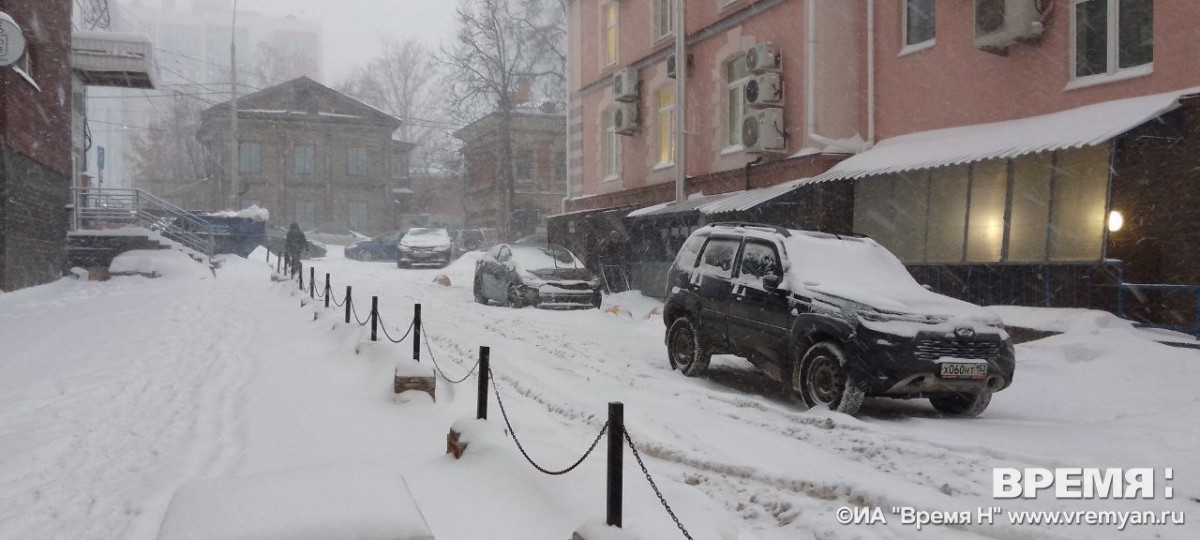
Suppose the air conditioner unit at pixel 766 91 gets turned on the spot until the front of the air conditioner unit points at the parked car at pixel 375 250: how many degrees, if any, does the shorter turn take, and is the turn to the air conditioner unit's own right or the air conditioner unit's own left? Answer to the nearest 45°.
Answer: approximately 90° to the air conditioner unit's own right

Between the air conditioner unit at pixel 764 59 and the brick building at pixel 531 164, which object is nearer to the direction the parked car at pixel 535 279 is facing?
the air conditioner unit

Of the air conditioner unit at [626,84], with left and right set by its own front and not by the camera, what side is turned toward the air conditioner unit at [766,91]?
left

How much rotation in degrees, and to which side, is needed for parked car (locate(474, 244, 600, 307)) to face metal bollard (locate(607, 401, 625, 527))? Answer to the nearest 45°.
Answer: approximately 45° to its right

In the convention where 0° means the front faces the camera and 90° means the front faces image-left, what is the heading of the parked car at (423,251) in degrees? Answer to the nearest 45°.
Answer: approximately 0°

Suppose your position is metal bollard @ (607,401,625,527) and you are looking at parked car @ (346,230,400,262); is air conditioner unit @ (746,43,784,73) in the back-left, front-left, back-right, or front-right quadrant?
front-right

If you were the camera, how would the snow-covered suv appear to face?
facing the viewer and to the right of the viewer

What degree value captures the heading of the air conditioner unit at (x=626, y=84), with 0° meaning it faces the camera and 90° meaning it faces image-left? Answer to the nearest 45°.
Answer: approximately 45°

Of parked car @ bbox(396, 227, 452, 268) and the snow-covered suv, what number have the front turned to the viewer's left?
0

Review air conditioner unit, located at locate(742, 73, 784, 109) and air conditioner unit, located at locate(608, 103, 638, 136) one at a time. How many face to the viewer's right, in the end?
0

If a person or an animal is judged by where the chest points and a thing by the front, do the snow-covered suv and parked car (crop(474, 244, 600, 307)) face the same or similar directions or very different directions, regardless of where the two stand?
same or similar directions

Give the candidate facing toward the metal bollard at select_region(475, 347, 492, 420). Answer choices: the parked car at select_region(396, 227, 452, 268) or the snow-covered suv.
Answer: the parked car

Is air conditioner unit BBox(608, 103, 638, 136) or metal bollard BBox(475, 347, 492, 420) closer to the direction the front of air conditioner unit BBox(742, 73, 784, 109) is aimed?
the metal bollard

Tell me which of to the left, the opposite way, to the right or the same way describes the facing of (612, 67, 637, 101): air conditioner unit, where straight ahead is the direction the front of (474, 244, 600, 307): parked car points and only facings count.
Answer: to the right

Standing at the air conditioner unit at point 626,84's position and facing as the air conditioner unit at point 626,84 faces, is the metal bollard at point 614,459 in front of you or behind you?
in front

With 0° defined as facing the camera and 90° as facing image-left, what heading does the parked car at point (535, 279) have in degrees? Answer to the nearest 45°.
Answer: approximately 315°

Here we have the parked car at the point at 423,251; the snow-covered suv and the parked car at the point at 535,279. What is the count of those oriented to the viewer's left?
0

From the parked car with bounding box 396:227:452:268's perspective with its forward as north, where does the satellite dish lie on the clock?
The satellite dish is roughly at 1 o'clock from the parked car.
